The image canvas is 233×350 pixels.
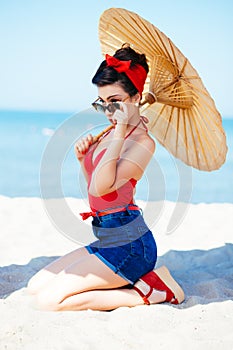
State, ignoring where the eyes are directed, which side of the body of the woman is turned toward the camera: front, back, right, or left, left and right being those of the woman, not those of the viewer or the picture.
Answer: left
